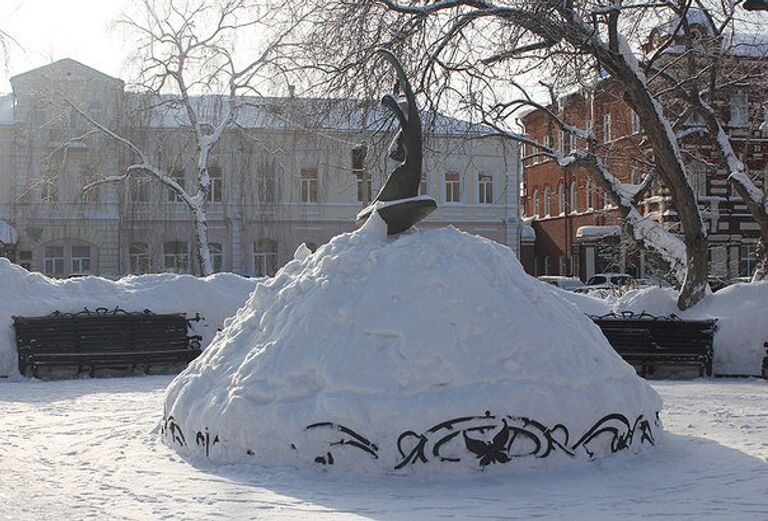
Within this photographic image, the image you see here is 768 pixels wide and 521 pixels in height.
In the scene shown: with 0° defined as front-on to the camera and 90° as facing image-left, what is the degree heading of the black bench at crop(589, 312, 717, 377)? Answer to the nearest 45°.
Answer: approximately 0°

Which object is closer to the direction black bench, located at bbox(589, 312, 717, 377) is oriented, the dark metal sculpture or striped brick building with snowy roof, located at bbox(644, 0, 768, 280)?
the dark metal sculpture

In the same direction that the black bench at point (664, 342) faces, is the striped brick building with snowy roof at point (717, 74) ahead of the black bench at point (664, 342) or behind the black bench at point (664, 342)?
behind

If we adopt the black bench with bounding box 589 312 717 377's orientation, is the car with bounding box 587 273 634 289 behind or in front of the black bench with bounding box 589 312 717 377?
behind

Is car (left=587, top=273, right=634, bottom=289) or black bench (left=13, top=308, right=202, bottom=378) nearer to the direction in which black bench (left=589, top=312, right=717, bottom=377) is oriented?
the black bench

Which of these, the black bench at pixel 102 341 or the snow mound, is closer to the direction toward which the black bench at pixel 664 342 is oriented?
the snow mound

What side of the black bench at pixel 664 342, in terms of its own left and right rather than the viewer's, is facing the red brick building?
back

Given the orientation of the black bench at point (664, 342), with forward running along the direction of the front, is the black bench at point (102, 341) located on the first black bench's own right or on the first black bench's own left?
on the first black bench's own right

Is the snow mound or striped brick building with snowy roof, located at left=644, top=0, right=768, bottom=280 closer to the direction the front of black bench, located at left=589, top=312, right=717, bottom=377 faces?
the snow mound

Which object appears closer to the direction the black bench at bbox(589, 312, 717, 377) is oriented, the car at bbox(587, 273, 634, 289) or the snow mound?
the snow mound
